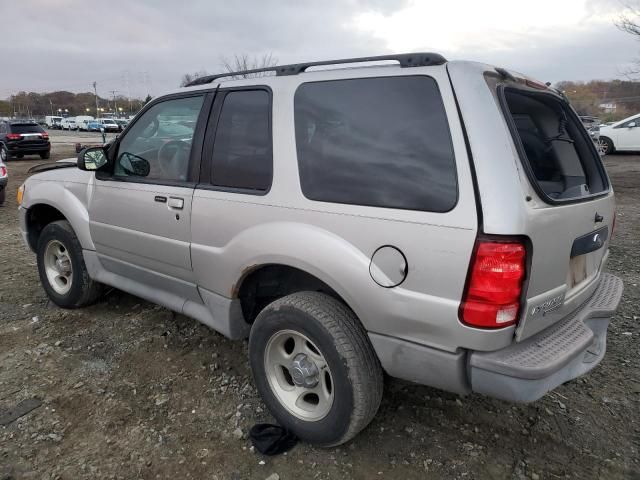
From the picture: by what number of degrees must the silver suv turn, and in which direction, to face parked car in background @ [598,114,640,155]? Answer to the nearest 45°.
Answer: approximately 90° to its right

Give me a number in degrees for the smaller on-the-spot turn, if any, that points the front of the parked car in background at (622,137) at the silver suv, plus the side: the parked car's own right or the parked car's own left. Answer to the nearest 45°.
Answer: approximately 90° to the parked car's own left

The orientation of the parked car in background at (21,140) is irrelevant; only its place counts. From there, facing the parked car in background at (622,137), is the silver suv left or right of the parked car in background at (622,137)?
right

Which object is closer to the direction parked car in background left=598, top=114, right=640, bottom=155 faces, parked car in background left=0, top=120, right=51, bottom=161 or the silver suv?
the parked car in background

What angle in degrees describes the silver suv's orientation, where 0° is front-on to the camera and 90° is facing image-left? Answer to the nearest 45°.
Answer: approximately 135°

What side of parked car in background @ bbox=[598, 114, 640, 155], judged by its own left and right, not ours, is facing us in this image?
left

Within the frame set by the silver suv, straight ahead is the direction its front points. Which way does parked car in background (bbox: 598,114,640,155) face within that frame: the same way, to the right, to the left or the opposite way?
the same way

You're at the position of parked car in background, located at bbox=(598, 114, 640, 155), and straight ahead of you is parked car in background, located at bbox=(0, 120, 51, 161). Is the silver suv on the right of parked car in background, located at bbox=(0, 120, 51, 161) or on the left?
left

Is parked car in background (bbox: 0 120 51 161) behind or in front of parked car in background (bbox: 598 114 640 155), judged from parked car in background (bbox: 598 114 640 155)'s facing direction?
in front

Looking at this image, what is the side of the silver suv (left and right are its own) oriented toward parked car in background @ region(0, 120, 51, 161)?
front
